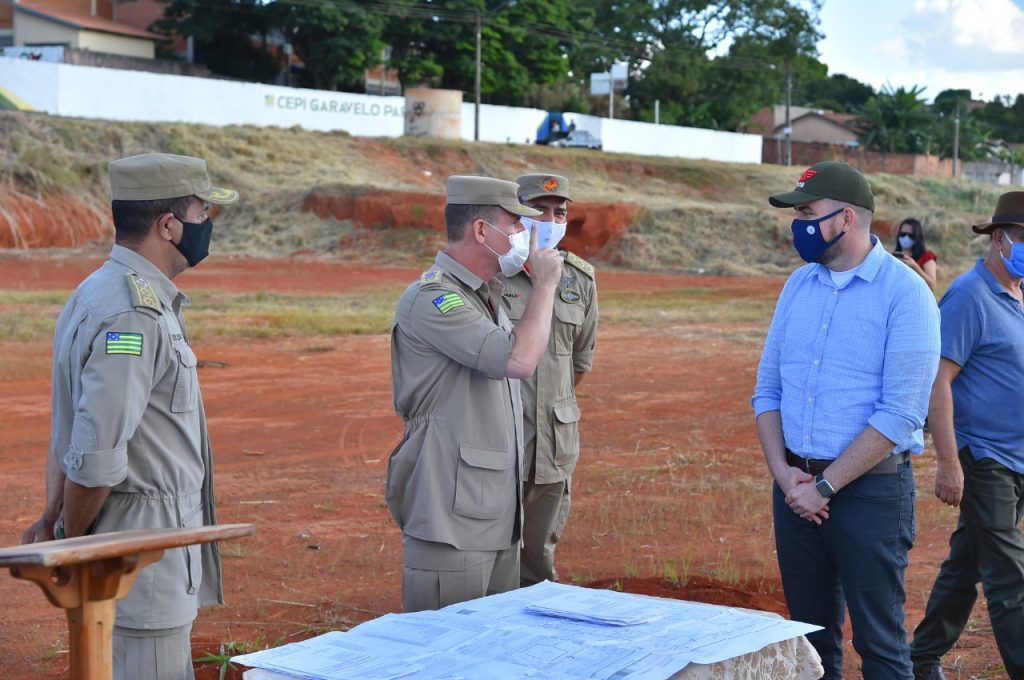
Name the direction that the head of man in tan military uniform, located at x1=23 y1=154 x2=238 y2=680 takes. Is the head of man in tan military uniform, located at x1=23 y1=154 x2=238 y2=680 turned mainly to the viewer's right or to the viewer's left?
to the viewer's right

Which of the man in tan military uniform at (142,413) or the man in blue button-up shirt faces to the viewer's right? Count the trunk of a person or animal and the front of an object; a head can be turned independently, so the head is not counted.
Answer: the man in tan military uniform

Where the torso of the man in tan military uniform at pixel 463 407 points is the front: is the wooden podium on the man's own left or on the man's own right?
on the man's own right

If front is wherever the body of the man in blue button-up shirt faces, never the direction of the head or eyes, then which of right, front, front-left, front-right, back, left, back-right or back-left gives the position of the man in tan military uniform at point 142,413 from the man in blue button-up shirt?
front

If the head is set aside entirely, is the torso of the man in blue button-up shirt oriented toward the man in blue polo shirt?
no

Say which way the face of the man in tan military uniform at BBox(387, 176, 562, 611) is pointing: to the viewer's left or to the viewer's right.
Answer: to the viewer's right

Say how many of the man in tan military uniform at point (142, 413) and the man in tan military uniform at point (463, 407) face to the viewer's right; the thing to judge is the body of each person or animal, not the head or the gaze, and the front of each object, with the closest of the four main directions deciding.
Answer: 2

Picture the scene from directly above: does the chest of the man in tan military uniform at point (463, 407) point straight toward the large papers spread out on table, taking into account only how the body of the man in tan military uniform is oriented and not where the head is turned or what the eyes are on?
no

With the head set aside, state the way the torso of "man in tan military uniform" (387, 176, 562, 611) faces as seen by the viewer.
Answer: to the viewer's right

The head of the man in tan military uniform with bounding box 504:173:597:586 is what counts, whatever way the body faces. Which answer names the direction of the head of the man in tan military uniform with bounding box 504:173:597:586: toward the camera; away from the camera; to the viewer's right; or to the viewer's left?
toward the camera

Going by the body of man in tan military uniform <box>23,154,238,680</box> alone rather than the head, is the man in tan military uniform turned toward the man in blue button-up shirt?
yes

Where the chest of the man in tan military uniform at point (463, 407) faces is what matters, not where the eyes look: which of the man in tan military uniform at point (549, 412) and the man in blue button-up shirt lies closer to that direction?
the man in blue button-up shirt

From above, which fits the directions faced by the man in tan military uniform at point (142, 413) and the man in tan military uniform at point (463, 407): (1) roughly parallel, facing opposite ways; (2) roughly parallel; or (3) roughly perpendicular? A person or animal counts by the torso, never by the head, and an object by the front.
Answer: roughly parallel

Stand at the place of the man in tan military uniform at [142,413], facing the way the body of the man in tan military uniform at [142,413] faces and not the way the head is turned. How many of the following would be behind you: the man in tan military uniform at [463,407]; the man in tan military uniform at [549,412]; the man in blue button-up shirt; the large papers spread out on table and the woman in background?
0

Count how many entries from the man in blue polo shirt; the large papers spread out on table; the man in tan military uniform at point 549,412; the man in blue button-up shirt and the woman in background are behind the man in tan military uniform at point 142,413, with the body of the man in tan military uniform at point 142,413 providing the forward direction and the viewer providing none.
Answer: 0

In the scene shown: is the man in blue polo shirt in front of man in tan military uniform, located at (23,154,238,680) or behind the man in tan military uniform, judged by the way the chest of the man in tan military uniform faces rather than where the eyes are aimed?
in front

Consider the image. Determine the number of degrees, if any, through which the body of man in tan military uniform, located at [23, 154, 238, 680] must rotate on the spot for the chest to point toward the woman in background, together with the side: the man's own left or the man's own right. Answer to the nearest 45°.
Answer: approximately 45° to the man's own left
